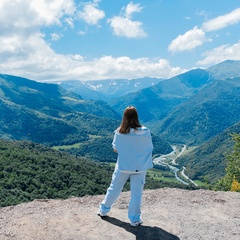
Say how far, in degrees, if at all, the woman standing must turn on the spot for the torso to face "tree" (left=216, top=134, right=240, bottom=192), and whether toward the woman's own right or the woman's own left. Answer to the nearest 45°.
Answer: approximately 45° to the woman's own right

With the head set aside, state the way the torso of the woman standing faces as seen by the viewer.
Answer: away from the camera

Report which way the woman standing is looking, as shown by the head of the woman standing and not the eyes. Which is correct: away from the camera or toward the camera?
away from the camera
